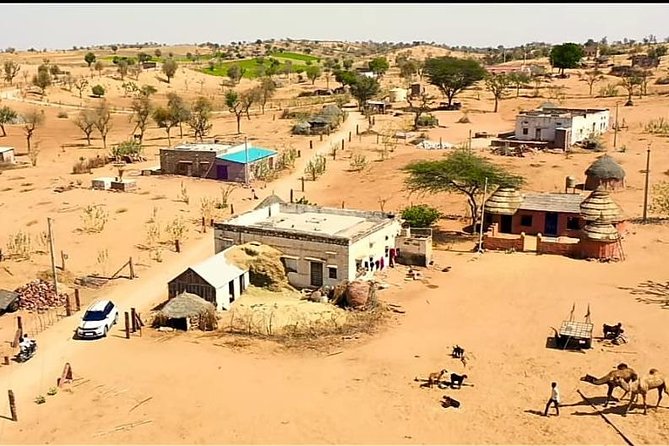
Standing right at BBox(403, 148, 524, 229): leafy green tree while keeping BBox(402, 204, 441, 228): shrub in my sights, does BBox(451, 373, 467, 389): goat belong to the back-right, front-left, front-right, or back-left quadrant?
front-left

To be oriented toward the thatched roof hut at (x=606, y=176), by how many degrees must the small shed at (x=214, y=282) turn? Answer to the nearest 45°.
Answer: approximately 90° to its left

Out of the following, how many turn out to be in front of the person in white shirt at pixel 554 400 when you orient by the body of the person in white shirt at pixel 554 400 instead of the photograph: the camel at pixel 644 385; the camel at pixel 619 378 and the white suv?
1

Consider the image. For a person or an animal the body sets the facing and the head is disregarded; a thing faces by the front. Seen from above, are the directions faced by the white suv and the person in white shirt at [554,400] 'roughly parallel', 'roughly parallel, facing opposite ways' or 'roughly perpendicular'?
roughly perpendicular

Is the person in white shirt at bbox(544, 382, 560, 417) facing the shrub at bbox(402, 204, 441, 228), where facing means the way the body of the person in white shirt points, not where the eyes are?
no

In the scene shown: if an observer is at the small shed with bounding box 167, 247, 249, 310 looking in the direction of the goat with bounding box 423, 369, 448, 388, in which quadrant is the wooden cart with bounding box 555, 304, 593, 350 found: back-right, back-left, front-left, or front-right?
front-left

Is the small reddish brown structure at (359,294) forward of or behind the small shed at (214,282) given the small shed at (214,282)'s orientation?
forward

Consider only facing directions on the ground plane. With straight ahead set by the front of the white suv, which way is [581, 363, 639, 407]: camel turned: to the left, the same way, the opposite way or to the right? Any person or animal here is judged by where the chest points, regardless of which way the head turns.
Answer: to the right

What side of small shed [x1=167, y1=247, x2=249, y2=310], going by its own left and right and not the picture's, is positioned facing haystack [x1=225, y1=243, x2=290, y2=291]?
left

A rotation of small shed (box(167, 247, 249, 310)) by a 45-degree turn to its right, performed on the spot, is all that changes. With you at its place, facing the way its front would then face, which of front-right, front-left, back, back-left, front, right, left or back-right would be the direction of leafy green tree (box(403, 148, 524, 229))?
back-left

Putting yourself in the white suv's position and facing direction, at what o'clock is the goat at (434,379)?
The goat is roughly at 9 o'clock from the white suv.

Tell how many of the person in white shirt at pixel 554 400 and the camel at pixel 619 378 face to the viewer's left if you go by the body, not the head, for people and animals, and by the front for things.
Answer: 2

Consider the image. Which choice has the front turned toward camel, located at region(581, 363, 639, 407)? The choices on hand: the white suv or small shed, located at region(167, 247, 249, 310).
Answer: the small shed

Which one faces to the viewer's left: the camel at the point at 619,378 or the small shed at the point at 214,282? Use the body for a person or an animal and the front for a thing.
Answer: the camel

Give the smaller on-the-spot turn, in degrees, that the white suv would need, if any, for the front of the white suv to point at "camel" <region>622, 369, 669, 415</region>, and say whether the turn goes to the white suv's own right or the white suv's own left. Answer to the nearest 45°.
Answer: approximately 90° to the white suv's own left

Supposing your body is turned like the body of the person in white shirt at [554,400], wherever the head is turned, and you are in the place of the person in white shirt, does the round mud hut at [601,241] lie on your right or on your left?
on your right

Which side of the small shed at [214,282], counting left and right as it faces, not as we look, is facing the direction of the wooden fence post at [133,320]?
right

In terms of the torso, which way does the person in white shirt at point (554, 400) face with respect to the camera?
to the viewer's left

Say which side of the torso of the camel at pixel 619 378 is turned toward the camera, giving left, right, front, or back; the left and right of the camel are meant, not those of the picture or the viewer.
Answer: left
